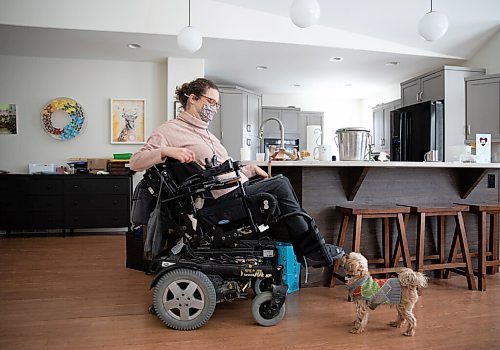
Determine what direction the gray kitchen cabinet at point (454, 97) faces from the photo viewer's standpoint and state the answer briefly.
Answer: facing the viewer and to the left of the viewer

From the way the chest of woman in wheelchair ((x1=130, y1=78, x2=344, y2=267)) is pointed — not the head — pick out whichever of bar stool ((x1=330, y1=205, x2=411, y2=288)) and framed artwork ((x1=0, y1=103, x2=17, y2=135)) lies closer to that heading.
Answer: the bar stool

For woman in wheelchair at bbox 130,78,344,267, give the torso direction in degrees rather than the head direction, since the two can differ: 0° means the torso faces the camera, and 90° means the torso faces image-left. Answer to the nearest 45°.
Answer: approximately 270°

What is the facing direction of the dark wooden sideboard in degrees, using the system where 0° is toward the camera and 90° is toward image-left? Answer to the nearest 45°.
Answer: approximately 0°

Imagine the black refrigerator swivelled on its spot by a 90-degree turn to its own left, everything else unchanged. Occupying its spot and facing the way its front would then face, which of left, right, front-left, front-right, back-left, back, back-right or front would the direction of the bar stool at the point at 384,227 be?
front-right

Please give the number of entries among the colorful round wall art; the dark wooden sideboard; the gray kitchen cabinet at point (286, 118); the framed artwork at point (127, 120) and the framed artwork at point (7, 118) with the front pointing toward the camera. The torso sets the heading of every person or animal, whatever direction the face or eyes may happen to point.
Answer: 5

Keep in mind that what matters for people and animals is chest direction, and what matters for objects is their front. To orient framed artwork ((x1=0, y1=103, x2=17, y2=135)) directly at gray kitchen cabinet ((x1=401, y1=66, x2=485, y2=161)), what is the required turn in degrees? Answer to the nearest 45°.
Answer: approximately 45° to its left

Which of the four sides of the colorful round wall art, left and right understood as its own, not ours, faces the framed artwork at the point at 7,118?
right

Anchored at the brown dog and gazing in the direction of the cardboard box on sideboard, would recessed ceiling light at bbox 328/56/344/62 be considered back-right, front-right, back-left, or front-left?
front-right

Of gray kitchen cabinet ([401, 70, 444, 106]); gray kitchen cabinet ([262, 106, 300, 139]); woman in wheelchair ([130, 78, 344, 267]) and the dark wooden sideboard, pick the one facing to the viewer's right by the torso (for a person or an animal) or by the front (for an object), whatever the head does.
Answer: the woman in wheelchair

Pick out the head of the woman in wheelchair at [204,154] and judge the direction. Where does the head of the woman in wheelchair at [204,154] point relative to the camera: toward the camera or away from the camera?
toward the camera

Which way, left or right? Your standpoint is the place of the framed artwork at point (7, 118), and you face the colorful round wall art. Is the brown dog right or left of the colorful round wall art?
right

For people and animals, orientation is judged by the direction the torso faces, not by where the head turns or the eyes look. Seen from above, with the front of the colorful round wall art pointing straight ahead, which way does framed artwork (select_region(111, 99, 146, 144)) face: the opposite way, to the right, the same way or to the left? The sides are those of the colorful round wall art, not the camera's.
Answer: the same way

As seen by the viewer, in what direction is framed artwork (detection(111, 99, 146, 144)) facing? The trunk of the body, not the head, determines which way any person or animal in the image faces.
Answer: toward the camera

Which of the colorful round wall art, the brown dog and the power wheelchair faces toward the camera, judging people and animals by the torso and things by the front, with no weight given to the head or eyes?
the colorful round wall art

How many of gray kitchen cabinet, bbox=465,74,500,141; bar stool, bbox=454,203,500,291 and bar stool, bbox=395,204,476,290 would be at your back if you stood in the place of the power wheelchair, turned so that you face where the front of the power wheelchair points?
0

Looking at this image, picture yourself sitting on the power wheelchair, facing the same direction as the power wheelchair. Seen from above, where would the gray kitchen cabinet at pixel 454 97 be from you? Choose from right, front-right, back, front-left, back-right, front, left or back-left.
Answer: front-left
